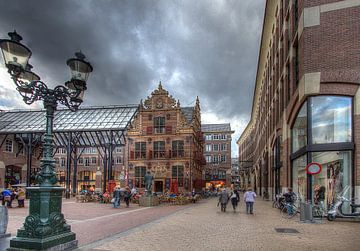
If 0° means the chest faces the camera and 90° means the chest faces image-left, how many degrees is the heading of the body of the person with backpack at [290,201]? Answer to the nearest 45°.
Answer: approximately 180°

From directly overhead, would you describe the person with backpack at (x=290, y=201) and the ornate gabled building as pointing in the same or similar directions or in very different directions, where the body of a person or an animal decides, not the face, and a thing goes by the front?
very different directions

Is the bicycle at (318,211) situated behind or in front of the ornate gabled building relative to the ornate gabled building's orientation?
in front

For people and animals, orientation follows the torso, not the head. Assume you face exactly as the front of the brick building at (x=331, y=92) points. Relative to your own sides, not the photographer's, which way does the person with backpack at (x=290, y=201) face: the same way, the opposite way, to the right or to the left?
to the right

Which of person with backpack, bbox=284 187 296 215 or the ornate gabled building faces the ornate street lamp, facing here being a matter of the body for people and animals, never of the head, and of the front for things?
the ornate gabled building

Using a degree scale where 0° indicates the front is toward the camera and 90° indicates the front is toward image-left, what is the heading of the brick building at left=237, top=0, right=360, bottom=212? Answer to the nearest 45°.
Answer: approximately 90°

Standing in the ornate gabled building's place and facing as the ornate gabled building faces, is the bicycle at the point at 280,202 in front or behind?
in front

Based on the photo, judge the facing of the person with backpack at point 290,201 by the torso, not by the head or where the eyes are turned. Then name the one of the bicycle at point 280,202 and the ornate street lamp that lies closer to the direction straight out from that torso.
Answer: the bicycle

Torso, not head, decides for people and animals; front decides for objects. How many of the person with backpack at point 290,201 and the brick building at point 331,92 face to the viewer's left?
1
